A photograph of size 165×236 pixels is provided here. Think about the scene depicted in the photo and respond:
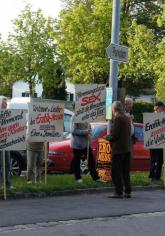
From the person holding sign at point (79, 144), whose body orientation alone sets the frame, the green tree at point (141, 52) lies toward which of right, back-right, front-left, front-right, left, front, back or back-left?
back-left

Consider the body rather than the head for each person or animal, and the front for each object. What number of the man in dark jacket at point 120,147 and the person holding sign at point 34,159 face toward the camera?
1

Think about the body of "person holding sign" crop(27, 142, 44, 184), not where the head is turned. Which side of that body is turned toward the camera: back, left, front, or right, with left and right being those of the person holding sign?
front

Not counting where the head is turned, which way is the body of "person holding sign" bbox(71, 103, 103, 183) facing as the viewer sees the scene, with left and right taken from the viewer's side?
facing the viewer and to the right of the viewer

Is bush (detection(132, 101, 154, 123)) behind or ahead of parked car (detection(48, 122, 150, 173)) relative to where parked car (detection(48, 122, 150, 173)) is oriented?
behind

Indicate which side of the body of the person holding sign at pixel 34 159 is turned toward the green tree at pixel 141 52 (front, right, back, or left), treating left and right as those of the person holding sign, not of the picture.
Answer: back

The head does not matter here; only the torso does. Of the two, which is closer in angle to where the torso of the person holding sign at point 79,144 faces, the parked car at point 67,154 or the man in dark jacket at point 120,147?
the man in dark jacket

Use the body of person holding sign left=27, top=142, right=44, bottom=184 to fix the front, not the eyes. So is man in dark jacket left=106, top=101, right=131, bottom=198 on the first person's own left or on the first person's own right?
on the first person's own left

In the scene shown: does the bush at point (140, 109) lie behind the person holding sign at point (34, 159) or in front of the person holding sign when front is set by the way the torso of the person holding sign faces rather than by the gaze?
behind

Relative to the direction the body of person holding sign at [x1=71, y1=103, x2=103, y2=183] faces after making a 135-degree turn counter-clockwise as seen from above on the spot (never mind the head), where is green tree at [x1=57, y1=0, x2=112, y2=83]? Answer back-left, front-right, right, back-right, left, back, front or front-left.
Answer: front
